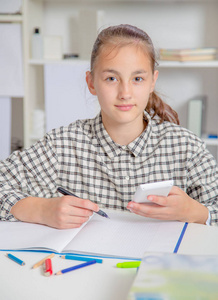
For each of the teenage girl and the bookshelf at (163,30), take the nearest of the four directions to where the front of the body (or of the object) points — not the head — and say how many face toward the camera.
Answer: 2

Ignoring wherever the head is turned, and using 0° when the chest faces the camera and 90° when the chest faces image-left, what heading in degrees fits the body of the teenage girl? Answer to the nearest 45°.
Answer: approximately 0°

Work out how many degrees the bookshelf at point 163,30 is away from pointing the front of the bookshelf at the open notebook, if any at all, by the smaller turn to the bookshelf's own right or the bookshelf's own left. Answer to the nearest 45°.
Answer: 0° — it already faces it

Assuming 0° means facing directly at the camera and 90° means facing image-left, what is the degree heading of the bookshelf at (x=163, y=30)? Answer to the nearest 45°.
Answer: approximately 0°
